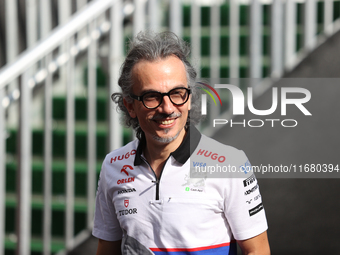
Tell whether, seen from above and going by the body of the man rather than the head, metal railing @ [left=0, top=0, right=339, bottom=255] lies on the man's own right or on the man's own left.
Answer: on the man's own right

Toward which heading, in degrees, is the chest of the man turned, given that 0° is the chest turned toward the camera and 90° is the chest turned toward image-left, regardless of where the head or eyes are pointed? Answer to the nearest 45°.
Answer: approximately 45°
